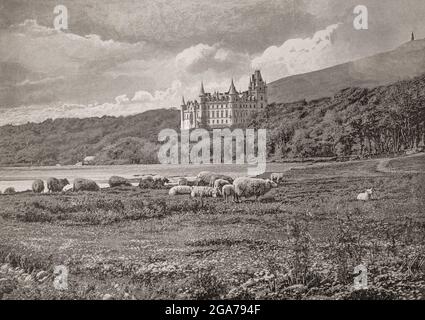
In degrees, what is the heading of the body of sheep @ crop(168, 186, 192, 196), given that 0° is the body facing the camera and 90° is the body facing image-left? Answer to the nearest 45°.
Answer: approximately 90°

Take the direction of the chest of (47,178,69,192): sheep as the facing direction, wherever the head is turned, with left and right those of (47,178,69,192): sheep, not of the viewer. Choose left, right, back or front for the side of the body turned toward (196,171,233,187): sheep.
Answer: front

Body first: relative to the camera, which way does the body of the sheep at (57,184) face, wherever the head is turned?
to the viewer's right
